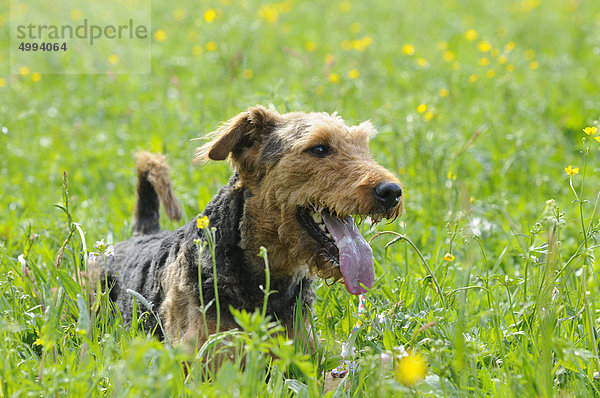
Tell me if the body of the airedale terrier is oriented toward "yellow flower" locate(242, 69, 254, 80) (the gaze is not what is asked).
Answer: no

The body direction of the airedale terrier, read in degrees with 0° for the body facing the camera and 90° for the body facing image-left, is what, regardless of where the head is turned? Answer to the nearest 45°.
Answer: approximately 315°

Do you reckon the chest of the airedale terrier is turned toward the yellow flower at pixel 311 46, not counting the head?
no

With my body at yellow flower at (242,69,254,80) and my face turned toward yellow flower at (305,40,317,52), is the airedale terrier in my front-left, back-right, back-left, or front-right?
back-right
